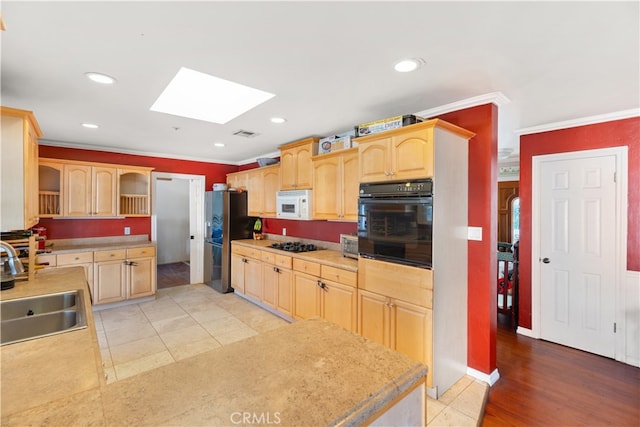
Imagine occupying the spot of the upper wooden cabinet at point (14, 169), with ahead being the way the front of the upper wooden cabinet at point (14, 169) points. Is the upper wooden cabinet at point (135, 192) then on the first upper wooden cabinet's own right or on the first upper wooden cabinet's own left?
on the first upper wooden cabinet's own left

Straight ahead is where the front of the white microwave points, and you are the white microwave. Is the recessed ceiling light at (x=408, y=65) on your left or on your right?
on your left

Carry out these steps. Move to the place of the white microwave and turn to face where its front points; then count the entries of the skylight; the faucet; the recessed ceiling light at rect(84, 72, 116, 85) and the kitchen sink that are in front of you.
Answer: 4

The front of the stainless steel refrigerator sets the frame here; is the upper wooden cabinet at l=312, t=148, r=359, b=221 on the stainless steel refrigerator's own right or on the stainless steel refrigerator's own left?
on the stainless steel refrigerator's own left

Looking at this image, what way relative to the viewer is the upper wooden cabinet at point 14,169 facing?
to the viewer's right

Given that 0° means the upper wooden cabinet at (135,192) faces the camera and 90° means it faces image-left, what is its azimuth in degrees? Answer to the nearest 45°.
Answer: approximately 0°

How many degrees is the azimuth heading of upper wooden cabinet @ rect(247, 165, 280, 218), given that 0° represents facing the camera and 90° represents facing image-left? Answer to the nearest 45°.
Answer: approximately 45°

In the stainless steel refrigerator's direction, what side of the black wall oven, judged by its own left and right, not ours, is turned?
right

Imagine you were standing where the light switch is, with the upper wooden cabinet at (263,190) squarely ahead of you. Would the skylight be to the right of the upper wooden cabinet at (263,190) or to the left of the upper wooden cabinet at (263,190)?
left

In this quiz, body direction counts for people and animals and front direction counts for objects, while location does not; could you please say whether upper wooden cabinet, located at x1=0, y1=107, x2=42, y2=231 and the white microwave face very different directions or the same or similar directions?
very different directions

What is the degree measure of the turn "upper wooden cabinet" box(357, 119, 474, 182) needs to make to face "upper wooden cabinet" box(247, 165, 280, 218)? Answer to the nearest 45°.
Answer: approximately 90° to its right
